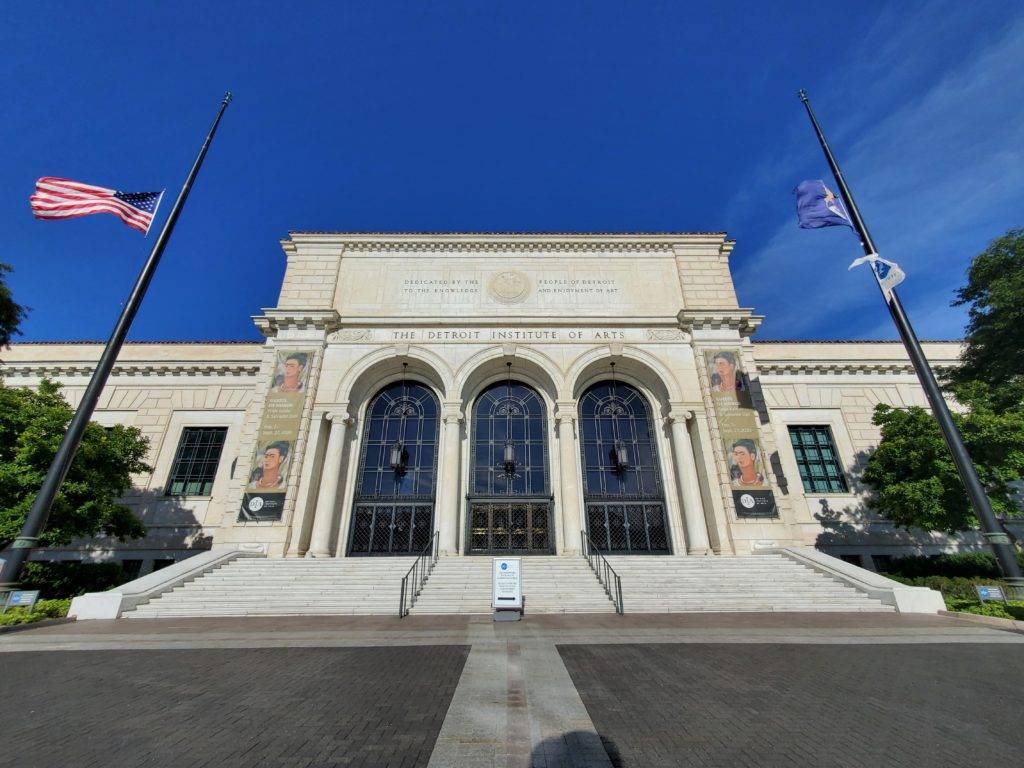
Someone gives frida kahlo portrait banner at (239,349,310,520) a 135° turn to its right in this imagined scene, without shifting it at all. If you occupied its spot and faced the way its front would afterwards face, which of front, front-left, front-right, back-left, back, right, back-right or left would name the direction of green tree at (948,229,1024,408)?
back

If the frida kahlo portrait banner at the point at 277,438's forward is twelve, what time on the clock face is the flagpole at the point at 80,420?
The flagpole is roughly at 1 o'clock from the frida kahlo portrait banner.

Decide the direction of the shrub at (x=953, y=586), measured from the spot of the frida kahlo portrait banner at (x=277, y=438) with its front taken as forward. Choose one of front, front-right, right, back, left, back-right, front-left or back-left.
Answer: front-left

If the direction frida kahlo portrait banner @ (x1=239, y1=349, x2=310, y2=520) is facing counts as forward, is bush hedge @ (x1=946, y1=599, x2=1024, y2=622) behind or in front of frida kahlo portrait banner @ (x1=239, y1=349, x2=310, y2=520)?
in front

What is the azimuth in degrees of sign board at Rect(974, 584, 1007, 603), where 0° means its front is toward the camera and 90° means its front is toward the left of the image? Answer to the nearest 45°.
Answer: approximately 0°

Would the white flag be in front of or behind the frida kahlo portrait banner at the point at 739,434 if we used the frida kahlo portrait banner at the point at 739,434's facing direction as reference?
in front

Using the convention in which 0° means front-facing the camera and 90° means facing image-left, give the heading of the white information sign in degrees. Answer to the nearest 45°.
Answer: approximately 0°

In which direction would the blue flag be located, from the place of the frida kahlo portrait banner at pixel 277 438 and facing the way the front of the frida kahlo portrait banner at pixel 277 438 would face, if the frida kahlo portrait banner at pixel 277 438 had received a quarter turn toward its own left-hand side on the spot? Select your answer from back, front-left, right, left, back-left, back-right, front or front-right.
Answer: front-right

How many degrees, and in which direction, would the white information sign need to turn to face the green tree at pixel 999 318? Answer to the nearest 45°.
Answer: approximately 90° to its left

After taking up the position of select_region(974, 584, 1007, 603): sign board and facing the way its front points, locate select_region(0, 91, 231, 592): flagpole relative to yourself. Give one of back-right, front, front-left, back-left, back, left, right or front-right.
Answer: front-right
